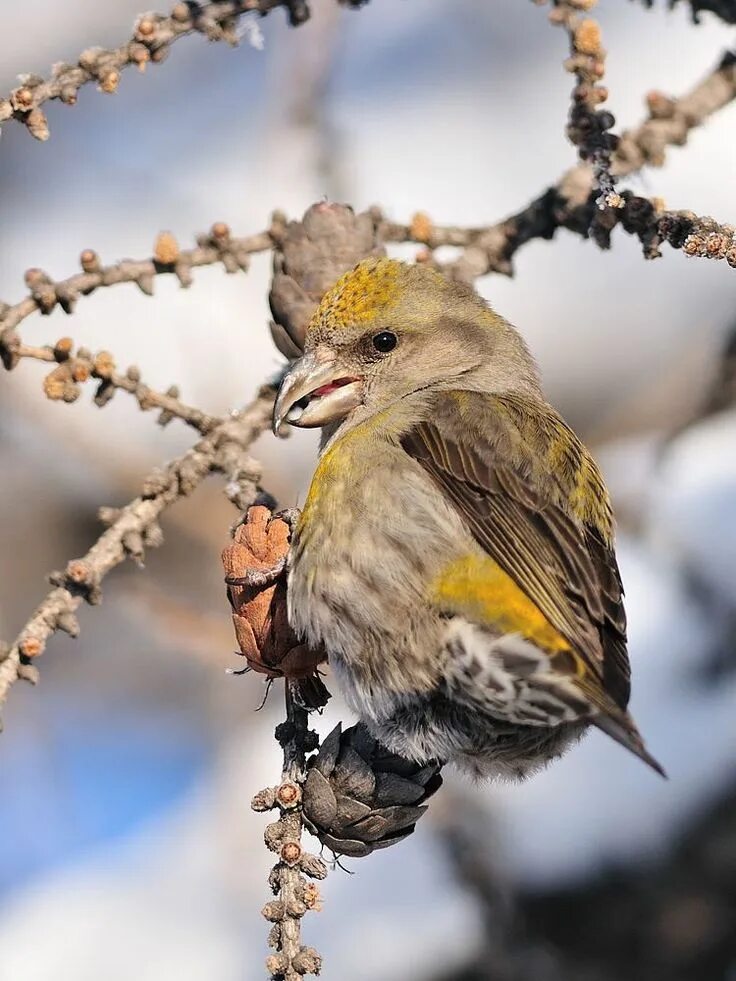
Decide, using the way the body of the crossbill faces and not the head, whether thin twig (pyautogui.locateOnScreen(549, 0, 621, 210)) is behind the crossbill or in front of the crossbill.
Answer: behind

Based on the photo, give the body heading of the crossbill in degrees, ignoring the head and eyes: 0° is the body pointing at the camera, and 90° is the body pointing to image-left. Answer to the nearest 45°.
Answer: approximately 90°
